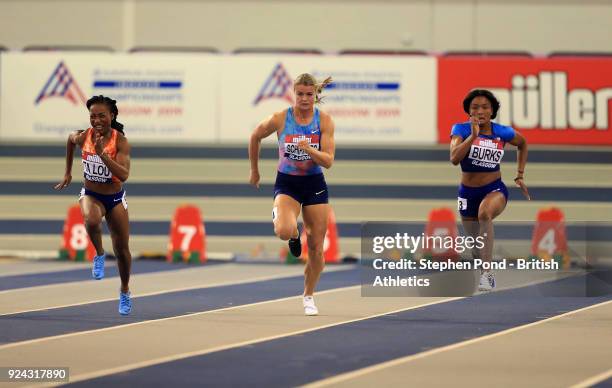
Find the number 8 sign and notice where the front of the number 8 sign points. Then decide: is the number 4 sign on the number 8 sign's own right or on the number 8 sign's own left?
on the number 8 sign's own left

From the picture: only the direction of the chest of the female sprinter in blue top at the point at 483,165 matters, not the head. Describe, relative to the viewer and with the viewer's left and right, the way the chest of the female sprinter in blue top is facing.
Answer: facing the viewer

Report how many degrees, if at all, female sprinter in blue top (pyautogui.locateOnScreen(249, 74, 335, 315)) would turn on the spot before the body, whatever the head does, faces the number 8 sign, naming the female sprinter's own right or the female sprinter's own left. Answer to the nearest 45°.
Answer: approximately 135° to the female sprinter's own right

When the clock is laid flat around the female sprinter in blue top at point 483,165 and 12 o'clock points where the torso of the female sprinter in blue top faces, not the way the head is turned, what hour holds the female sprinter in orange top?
The female sprinter in orange top is roughly at 2 o'clock from the female sprinter in blue top.

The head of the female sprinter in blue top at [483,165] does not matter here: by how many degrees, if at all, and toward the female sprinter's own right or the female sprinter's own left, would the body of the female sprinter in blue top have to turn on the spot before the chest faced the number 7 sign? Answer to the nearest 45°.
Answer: approximately 135° to the female sprinter's own right

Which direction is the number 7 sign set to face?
toward the camera

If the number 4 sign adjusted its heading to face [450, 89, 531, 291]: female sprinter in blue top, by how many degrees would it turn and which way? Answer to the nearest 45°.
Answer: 0° — it already faces them

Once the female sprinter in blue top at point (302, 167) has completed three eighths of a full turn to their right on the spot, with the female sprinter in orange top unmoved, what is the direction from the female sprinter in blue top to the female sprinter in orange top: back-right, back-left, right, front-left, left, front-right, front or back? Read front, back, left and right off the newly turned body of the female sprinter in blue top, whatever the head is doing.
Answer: front-left

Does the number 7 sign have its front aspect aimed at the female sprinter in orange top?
yes

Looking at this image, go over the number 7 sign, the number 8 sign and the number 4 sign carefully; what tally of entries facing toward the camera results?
3

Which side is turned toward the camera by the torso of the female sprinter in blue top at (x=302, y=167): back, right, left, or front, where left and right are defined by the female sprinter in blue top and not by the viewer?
front

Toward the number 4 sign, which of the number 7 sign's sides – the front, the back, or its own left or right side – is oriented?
left

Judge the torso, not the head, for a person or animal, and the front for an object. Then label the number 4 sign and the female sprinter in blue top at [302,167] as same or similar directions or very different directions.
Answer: same or similar directions

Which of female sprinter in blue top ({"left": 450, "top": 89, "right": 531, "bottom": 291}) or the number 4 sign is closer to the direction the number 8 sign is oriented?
the female sprinter in blue top

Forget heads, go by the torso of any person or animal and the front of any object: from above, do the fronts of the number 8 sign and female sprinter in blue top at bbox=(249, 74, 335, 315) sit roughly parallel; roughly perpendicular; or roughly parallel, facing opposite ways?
roughly parallel
